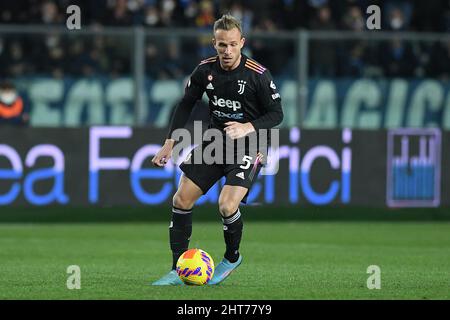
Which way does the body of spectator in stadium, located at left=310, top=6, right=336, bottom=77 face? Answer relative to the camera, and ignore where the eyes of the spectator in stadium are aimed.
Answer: toward the camera

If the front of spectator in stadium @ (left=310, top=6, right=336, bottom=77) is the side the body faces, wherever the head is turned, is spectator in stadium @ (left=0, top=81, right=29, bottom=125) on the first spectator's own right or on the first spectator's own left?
on the first spectator's own right

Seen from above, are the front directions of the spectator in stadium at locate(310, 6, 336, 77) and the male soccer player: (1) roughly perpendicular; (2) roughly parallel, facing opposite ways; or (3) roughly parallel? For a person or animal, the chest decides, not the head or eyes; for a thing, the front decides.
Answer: roughly parallel

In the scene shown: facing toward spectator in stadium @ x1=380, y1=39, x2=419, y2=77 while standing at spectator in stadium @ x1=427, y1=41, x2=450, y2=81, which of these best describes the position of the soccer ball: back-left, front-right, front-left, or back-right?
front-left

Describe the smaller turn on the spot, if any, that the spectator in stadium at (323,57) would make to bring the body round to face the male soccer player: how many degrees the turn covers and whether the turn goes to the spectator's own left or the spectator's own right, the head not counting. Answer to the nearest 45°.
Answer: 0° — they already face them

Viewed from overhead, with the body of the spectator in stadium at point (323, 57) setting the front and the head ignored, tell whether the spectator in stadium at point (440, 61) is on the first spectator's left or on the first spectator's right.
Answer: on the first spectator's left

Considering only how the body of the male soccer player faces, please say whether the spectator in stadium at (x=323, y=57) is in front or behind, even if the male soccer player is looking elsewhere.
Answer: behind

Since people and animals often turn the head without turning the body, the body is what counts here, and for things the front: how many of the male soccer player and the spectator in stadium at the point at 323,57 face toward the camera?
2

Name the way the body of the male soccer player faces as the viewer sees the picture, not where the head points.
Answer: toward the camera
